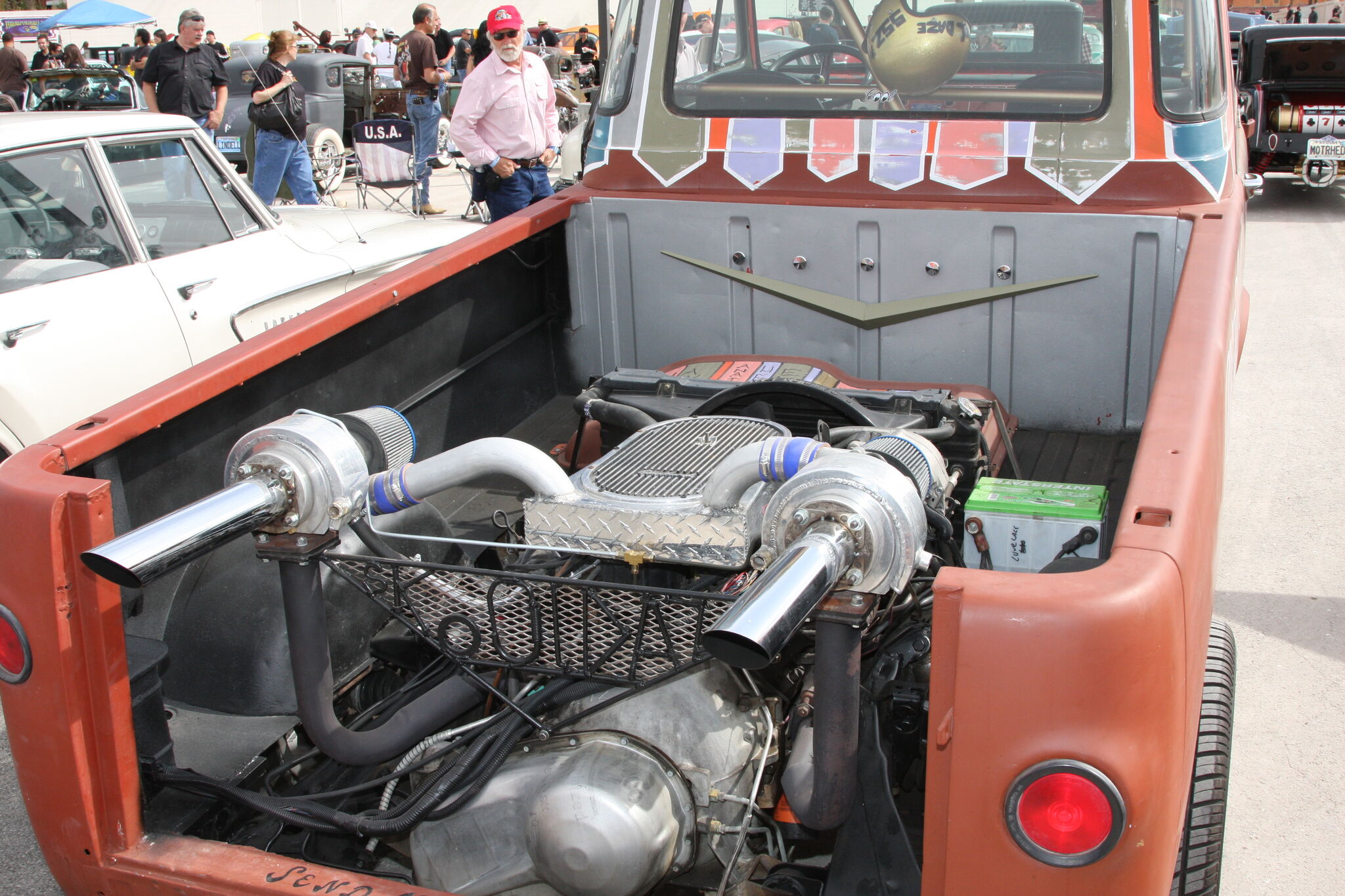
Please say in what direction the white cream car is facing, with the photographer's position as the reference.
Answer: facing away from the viewer and to the right of the viewer

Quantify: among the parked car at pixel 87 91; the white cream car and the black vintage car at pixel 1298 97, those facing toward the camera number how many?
1

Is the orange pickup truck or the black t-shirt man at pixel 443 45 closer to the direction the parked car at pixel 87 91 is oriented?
the orange pickup truck

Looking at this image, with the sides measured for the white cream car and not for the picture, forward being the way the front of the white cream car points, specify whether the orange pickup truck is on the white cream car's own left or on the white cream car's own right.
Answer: on the white cream car's own right

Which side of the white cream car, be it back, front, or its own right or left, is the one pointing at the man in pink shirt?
front

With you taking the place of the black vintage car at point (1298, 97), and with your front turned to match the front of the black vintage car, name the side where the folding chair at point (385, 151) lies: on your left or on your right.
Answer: on your left

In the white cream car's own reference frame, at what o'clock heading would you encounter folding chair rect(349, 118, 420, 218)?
The folding chair is roughly at 11 o'clock from the white cream car.

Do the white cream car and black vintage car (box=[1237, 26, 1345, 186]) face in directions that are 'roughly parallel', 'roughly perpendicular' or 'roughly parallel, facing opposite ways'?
roughly parallel

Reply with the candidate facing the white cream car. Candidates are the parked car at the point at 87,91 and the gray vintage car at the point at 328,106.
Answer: the parked car

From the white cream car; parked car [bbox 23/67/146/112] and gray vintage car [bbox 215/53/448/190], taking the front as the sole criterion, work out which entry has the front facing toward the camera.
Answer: the parked car

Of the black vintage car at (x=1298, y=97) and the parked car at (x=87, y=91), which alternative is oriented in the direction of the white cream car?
the parked car

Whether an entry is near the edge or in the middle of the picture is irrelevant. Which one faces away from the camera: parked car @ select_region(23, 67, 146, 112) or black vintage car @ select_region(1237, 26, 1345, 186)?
the black vintage car

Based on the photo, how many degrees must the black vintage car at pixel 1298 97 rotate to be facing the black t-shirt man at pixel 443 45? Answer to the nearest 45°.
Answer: approximately 90° to its left

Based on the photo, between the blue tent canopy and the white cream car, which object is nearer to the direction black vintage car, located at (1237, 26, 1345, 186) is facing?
the blue tent canopy

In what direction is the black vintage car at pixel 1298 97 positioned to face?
away from the camera

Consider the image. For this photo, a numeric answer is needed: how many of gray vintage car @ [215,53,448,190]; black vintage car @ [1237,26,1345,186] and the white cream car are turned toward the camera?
0

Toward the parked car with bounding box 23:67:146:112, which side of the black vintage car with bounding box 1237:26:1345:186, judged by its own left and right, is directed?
left
